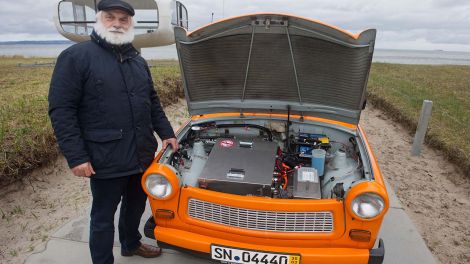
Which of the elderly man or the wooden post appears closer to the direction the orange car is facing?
the elderly man

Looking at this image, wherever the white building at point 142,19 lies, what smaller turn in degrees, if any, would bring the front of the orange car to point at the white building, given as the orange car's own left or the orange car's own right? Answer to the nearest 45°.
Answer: approximately 135° to the orange car's own right

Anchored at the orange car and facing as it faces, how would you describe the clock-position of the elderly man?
The elderly man is roughly at 2 o'clock from the orange car.

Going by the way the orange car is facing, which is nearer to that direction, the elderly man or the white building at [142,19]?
the elderly man

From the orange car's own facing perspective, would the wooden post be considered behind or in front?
behind

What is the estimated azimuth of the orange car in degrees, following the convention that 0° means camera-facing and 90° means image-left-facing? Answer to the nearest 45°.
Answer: approximately 0°
